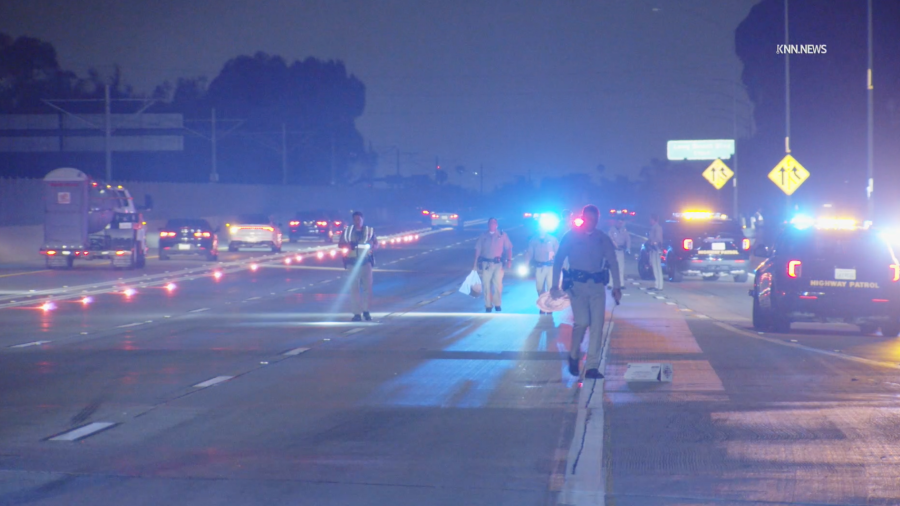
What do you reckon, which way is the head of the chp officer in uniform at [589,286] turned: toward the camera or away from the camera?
toward the camera

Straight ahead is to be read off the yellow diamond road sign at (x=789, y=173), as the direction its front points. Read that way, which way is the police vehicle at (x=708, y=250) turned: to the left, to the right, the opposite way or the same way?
the opposite way

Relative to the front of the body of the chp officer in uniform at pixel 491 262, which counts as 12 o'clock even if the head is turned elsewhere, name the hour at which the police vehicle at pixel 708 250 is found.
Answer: The police vehicle is roughly at 7 o'clock from the chp officer in uniform.

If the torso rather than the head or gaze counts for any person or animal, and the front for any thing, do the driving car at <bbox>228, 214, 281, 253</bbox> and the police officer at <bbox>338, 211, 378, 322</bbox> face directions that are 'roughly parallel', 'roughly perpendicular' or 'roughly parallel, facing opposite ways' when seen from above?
roughly parallel, facing opposite ways

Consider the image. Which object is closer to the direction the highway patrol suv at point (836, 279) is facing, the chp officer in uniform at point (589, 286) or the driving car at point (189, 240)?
the driving car

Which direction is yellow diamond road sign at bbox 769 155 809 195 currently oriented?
toward the camera

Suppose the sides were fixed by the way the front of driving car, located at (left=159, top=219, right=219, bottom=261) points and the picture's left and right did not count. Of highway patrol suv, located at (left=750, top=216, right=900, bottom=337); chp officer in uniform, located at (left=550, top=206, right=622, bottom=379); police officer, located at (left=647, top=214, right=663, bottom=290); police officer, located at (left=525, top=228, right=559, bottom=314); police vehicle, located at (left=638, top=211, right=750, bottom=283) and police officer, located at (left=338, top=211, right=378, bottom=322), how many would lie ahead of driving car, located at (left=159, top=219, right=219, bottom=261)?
0

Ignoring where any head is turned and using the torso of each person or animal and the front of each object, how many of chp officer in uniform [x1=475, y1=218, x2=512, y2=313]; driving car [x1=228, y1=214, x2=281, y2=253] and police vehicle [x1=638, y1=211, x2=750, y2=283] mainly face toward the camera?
1

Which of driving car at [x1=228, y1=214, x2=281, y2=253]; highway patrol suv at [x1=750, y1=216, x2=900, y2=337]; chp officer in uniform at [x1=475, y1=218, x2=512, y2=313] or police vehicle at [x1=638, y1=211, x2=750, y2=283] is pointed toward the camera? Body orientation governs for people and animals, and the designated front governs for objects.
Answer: the chp officer in uniform

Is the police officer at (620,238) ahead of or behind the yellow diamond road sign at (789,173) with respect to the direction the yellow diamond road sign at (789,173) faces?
ahead

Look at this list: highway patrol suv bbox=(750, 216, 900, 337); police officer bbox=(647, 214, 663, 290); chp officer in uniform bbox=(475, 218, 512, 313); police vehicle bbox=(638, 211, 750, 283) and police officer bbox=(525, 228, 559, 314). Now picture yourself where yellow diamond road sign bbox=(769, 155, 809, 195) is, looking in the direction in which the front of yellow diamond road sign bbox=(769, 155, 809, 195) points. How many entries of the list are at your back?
0

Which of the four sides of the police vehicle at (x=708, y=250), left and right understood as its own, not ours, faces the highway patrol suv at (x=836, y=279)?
back

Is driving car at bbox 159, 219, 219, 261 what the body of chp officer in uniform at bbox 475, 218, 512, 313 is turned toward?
no

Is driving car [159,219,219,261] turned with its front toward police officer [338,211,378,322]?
no

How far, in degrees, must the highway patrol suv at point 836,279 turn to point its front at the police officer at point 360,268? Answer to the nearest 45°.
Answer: approximately 90° to its left

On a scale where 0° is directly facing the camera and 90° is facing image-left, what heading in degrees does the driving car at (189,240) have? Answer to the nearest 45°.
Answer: approximately 180°

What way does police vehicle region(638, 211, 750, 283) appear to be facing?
away from the camera

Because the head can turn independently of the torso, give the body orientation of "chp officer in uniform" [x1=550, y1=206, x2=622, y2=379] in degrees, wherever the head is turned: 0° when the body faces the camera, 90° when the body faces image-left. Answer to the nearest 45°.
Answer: approximately 0°

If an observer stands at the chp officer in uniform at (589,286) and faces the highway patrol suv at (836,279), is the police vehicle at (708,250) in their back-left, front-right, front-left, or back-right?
front-left

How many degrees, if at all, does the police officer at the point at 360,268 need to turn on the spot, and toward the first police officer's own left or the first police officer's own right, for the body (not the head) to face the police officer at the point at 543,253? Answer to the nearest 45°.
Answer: approximately 90° to the first police officer's own left

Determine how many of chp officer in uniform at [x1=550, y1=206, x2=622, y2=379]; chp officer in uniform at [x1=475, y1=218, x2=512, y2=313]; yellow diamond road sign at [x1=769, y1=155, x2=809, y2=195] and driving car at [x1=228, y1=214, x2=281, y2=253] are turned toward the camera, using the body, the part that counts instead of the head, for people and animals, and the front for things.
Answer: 3

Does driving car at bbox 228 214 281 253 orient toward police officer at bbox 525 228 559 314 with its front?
no
